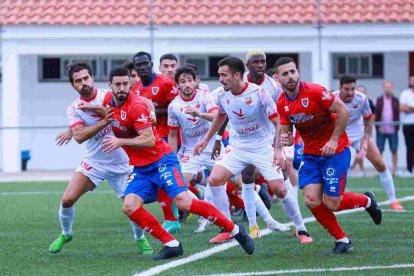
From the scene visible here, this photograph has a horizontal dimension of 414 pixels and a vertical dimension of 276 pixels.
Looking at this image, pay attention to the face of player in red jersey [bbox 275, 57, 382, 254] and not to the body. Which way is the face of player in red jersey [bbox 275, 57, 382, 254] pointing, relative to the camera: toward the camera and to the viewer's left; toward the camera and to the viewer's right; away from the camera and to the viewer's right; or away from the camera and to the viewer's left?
toward the camera and to the viewer's left

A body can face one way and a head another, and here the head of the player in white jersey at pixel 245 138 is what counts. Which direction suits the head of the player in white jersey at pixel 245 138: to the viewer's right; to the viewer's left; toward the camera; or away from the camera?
to the viewer's left

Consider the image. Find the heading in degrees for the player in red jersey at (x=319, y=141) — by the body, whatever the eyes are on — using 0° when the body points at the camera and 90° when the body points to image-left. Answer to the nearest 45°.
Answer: approximately 45°

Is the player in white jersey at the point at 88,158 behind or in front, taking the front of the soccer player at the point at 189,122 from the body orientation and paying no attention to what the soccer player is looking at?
in front

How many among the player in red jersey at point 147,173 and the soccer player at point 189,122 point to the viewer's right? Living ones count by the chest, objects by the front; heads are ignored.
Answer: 0

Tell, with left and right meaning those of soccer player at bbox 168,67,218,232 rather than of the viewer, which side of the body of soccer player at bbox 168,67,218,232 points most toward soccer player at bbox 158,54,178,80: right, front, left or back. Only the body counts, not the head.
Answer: back

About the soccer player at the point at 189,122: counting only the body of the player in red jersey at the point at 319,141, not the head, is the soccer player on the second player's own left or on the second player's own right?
on the second player's own right

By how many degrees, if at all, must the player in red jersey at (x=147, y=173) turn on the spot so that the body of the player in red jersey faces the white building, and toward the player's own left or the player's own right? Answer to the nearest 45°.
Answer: approximately 135° to the player's own right

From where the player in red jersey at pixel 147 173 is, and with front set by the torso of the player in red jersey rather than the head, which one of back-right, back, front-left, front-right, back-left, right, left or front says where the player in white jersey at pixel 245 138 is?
back

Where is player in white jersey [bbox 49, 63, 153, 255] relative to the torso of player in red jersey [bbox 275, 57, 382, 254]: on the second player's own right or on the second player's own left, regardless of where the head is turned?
on the second player's own right
